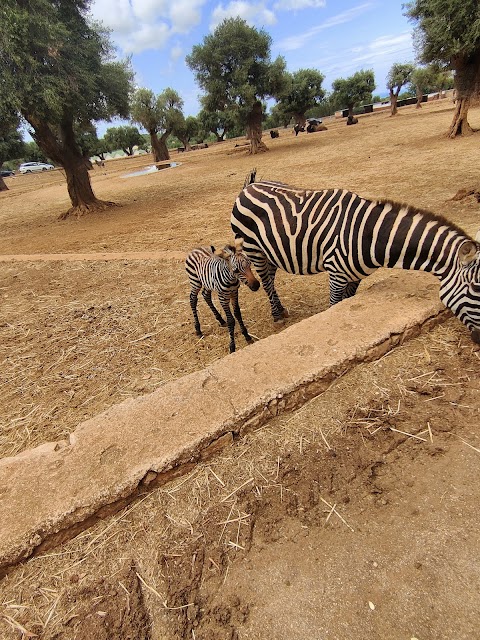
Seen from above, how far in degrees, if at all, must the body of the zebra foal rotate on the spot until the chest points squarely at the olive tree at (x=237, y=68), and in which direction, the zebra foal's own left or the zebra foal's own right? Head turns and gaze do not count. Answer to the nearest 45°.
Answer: approximately 135° to the zebra foal's own left

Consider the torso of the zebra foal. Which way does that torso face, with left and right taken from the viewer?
facing the viewer and to the right of the viewer

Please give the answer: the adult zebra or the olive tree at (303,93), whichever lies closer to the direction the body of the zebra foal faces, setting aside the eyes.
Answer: the adult zebra

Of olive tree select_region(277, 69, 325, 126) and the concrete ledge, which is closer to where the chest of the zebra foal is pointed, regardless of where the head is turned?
the concrete ledge

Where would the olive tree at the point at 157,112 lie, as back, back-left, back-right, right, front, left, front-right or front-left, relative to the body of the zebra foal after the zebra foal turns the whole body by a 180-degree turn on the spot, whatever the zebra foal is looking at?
front-right

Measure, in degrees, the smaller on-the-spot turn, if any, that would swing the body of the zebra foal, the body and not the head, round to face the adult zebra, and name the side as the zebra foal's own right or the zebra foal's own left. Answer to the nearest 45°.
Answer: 0° — it already faces it

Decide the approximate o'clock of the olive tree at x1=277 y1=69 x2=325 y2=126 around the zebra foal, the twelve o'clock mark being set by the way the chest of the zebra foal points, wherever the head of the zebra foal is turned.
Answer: The olive tree is roughly at 8 o'clock from the zebra foal.
